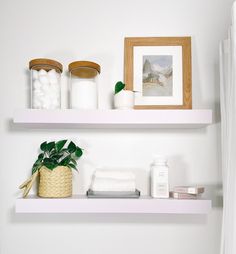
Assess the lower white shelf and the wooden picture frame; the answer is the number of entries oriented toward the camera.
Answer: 2

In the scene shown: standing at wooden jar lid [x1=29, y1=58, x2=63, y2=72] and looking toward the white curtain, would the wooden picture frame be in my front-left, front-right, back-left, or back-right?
front-left

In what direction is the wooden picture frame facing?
toward the camera

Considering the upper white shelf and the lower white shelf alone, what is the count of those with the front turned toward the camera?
2

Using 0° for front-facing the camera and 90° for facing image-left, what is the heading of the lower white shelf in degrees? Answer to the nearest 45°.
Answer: approximately 0°

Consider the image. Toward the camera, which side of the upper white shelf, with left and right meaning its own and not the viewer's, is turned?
front

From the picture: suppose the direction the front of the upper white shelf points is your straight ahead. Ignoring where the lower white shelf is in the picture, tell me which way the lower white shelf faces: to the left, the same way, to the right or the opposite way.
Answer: the same way

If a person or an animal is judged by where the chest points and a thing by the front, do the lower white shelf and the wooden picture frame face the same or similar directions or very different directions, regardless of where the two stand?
same or similar directions
